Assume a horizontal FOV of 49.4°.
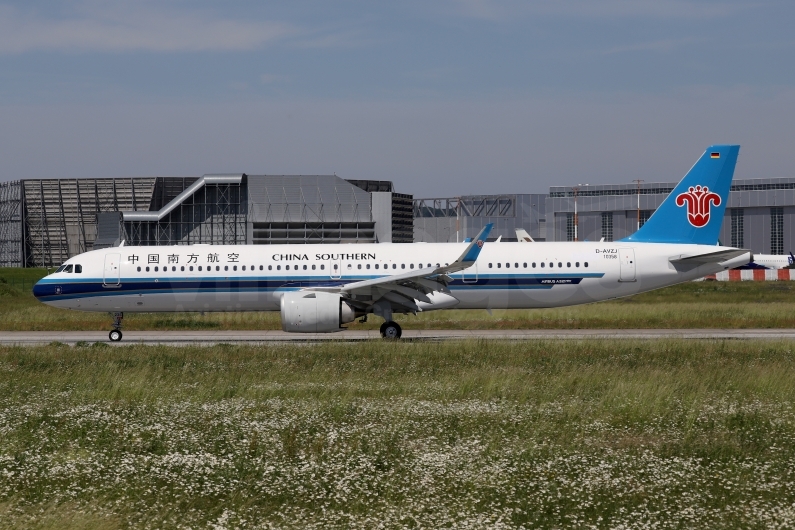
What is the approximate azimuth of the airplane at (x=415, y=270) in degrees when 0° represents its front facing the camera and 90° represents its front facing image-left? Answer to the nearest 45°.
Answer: approximately 90°
